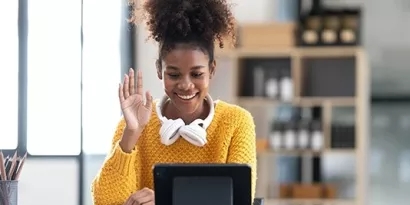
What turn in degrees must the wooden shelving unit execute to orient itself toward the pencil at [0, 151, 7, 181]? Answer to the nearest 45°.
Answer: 0° — it already faces it

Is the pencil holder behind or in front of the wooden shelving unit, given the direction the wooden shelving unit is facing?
in front

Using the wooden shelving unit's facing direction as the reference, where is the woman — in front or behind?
in front

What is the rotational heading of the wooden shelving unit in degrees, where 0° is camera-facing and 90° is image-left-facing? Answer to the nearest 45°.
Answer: approximately 0°

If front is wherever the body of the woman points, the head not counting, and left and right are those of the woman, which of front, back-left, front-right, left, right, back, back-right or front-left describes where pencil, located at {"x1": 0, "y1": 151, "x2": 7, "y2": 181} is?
right

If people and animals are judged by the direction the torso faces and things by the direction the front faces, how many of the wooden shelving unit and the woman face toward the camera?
2

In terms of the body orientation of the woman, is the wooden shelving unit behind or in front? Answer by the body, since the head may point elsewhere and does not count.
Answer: behind

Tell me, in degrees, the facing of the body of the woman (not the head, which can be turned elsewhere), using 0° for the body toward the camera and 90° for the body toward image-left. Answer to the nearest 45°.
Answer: approximately 0°

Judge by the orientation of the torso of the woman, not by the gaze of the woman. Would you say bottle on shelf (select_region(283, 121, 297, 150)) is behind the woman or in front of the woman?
behind
